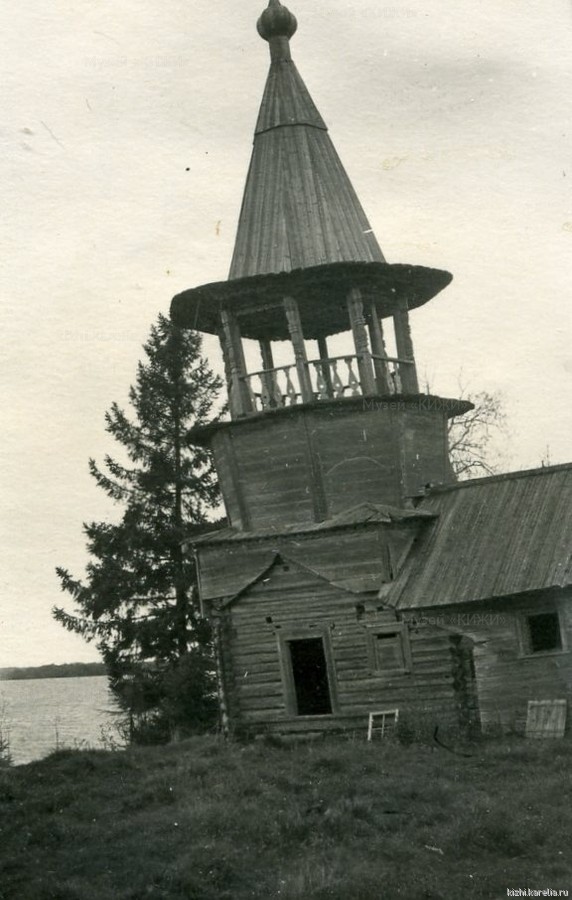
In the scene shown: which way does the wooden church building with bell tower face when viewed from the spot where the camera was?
facing the viewer

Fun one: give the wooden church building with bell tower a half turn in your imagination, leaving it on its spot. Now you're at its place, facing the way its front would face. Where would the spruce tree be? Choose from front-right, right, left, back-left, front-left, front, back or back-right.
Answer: front-left
